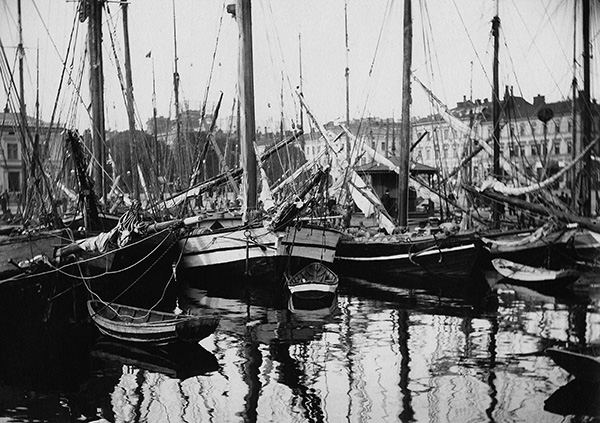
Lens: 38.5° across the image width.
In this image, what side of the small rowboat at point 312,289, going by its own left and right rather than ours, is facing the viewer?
back

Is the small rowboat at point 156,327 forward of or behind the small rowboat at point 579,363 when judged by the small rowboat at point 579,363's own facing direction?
forward

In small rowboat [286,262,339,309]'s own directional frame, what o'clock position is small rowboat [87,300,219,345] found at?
small rowboat [87,300,219,345] is roughly at 7 o'clock from small rowboat [286,262,339,309].

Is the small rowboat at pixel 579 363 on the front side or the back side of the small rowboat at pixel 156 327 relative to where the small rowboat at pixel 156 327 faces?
on the back side

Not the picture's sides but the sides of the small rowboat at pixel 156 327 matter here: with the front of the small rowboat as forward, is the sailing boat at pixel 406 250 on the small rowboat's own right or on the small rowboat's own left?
on the small rowboat's own right

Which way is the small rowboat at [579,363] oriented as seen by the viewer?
to the viewer's left
